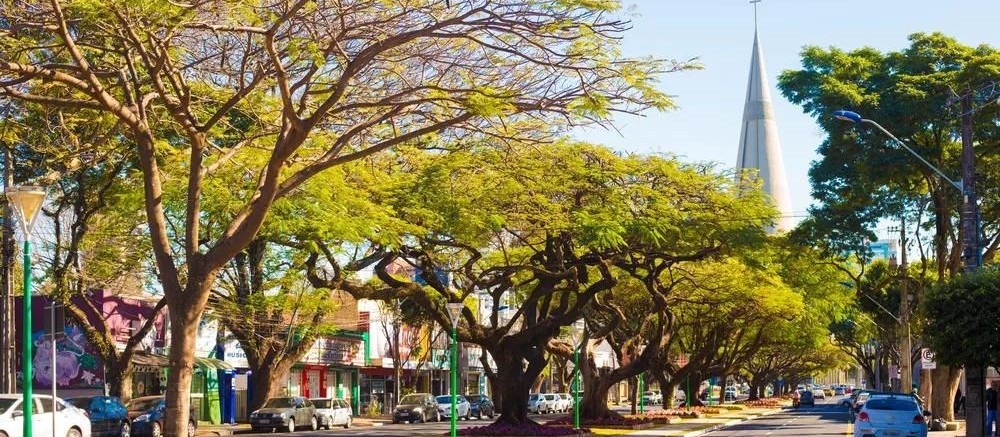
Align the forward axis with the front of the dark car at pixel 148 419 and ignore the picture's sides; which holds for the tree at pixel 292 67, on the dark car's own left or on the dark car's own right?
on the dark car's own left

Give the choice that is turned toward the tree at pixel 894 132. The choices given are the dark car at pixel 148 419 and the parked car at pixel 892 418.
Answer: the parked car

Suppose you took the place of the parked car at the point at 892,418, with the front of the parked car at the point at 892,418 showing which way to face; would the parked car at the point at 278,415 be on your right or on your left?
on your left

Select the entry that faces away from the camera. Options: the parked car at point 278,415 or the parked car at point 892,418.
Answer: the parked car at point 892,418

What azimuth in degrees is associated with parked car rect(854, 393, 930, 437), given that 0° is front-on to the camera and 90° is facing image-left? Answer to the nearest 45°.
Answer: approximately 180°

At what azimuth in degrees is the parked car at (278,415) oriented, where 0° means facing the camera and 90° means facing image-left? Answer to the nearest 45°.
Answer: approximately 45°

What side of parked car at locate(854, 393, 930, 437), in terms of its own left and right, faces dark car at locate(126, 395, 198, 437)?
left

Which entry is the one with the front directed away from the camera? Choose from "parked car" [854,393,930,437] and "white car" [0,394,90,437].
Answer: the parked car

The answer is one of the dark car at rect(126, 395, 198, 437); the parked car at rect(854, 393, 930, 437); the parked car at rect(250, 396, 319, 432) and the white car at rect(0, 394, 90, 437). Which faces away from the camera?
the parked car at rect(854, 393, 930, 437)
